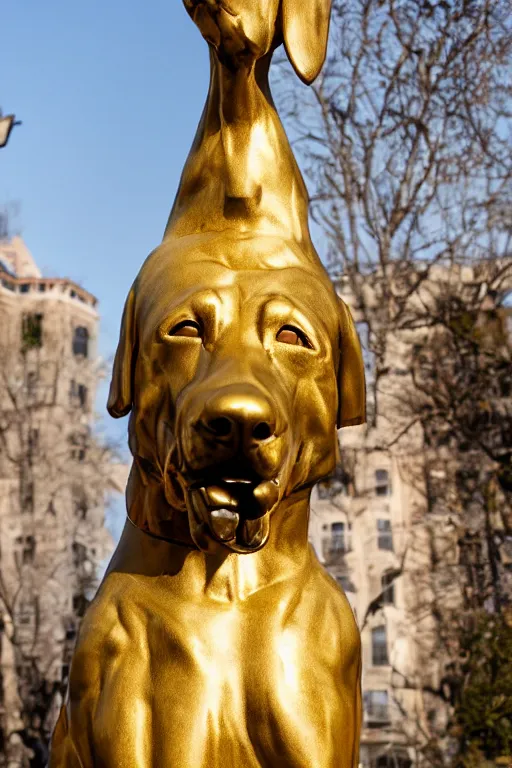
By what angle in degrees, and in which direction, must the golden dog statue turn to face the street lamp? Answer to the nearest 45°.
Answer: approximately 180°

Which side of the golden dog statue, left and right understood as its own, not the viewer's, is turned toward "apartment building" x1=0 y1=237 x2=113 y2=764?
back

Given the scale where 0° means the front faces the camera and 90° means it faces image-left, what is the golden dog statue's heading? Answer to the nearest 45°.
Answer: approximately 0°

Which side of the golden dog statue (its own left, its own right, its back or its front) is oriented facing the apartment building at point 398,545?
back

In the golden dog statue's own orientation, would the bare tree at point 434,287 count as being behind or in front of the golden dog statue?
behind
